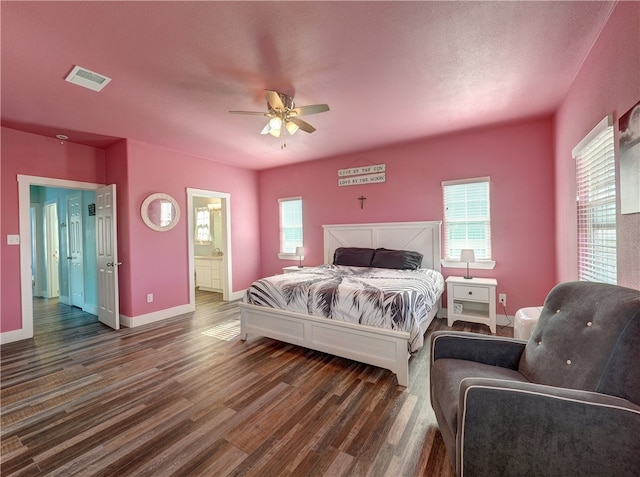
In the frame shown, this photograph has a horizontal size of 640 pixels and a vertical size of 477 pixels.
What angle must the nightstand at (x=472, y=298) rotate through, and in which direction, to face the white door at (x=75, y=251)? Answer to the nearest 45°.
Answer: approximately 90° to its right

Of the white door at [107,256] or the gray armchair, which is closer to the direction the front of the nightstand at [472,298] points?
the gray armchair

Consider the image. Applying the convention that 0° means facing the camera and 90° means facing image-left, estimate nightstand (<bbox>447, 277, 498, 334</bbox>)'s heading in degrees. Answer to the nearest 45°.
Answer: approximately 0°

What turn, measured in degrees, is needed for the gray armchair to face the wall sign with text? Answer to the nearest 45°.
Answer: approximately 90° to its right

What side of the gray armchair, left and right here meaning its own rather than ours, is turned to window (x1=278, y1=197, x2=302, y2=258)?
right

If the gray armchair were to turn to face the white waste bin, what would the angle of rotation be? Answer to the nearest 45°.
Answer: approximately 135° to its right

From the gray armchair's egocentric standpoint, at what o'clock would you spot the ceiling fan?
The ceiling fan is roughly at 2 o'clock from the gray armchair.

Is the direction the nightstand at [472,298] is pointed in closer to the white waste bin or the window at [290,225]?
the white waste bin

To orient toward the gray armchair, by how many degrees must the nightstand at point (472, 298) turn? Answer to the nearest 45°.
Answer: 0° — it already faces it
